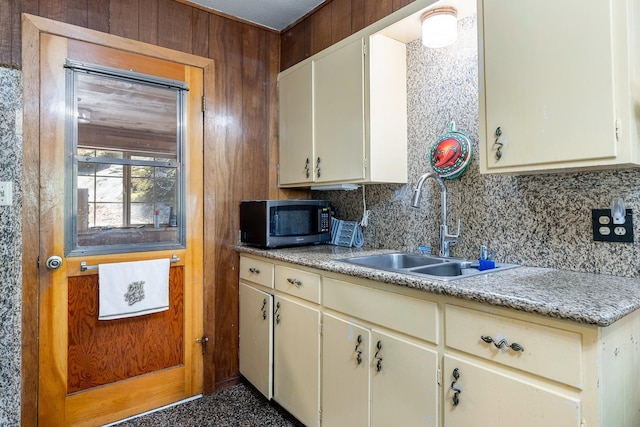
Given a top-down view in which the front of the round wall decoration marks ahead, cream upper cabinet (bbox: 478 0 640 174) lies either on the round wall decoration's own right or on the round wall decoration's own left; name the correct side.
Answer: on the round wall decoration's own left

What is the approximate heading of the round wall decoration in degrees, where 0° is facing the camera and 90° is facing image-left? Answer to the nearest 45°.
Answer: approximately 45°

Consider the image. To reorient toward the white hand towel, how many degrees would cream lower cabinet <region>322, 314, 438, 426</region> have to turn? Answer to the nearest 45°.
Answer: approximately 45° to its right

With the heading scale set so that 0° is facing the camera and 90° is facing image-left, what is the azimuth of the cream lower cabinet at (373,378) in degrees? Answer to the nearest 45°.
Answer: approximately 45°

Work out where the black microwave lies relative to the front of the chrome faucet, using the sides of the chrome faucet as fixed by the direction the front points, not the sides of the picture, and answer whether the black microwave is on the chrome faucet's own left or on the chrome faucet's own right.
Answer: on the chrome faucet's own right

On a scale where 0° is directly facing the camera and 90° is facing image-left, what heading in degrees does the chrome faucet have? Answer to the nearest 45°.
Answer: approximately 45°

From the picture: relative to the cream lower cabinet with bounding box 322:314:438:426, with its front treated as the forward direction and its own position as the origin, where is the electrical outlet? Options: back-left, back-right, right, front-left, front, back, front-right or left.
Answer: back-left

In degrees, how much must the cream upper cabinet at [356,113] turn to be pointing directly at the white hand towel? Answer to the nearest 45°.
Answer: approximately 45° to its right
